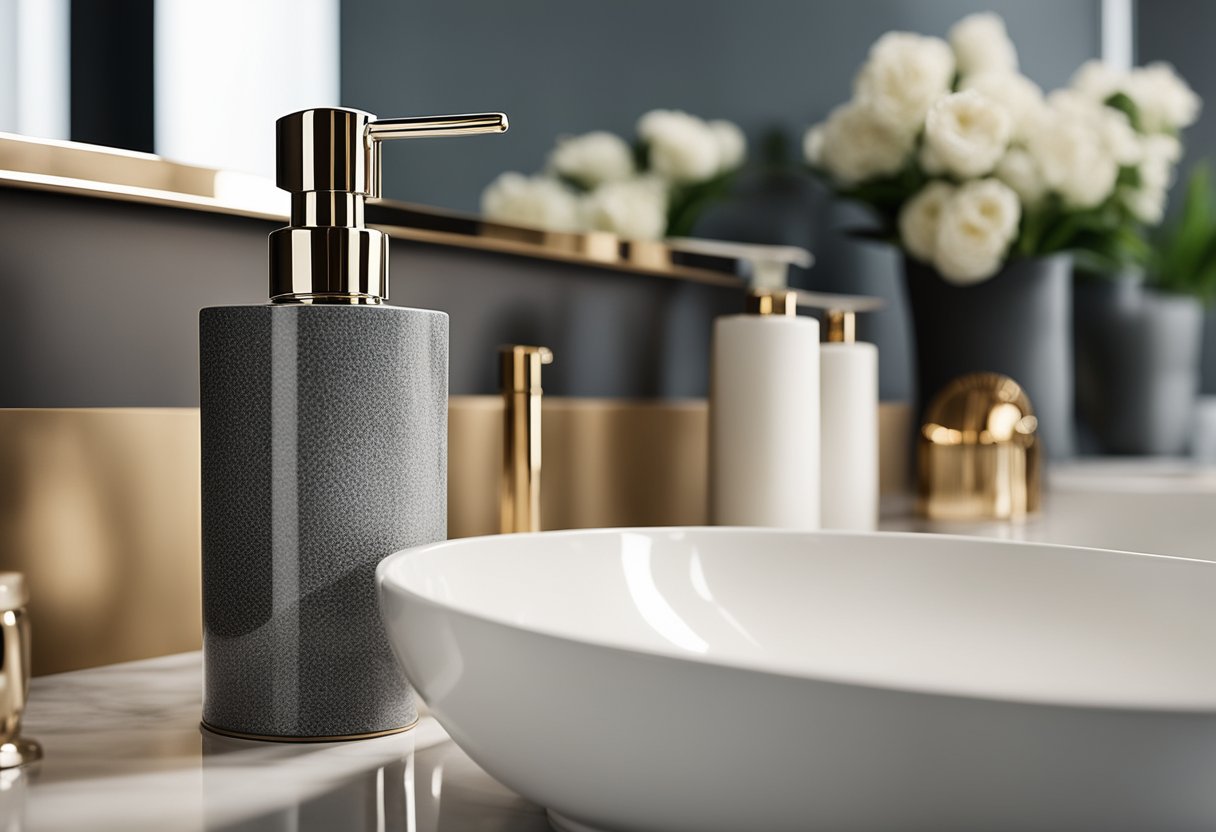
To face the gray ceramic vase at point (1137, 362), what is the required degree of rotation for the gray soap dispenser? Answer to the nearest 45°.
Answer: approximately 45° to its left

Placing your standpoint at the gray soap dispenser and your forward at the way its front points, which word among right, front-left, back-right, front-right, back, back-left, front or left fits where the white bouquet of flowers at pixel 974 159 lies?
front-left

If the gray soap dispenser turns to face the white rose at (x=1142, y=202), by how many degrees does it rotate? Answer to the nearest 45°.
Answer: approximately 45° to its left

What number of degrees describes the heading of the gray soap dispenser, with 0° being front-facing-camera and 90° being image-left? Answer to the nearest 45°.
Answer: approximately 270°
